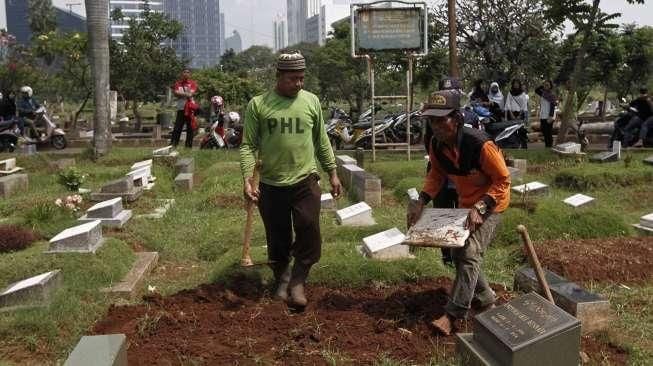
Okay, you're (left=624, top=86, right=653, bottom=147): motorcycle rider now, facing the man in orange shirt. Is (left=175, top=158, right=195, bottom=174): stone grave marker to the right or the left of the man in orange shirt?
right

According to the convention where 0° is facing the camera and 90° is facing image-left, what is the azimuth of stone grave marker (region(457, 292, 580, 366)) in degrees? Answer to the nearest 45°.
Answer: approximately 45°

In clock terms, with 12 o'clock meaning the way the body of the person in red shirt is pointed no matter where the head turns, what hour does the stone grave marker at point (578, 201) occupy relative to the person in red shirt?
The stone grave marker is roughly at 11 o'clock from the person in red shirt.

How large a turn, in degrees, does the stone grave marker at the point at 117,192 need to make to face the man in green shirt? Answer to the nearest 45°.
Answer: approximately 45° to its left

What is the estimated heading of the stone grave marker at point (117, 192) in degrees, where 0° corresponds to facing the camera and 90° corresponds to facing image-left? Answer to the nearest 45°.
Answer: approximately 45°

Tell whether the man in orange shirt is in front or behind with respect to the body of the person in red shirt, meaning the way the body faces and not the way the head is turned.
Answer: in front

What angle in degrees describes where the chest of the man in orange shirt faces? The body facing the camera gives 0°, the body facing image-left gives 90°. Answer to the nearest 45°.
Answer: approximately 45°

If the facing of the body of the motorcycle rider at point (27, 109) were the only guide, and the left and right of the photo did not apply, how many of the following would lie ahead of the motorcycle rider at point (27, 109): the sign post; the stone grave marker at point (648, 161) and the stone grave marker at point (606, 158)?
3

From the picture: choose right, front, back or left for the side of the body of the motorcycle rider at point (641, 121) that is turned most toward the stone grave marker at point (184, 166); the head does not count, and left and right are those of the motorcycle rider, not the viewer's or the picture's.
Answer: front

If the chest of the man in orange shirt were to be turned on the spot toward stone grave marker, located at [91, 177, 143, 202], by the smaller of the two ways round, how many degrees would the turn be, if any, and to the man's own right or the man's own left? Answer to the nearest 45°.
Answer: approximately 90° to the man's own right

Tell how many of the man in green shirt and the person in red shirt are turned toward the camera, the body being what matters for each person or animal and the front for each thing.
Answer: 2
